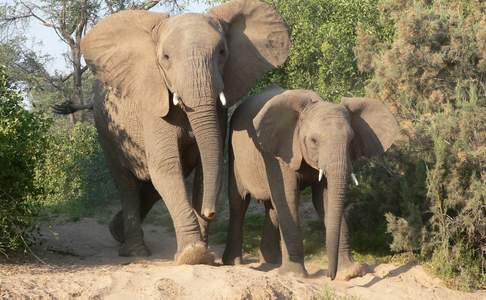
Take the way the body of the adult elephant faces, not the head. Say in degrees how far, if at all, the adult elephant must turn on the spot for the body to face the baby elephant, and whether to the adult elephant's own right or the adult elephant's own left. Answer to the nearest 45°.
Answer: approximately 45° to the adult elephant's own left

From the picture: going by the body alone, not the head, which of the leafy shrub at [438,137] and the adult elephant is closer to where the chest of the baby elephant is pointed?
the leafy shrub

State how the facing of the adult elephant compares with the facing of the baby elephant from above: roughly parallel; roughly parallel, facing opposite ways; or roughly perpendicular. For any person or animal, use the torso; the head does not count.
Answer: roughly parallel

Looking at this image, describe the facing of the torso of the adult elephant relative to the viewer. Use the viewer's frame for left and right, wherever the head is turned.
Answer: facing the viewer and to the right of the viewer

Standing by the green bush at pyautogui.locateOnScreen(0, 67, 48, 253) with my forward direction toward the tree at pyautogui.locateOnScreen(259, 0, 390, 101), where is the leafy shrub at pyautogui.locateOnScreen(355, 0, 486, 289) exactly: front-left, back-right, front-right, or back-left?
front-right

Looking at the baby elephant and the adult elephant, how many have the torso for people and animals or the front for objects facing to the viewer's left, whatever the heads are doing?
0

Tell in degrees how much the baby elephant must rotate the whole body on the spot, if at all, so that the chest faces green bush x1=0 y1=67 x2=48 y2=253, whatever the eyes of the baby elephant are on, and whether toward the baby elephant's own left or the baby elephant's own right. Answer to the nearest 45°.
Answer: approximately 135° to the baby elephant's own right

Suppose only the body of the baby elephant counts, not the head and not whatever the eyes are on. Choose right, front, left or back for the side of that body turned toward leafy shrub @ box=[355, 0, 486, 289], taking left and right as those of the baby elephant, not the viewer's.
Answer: left

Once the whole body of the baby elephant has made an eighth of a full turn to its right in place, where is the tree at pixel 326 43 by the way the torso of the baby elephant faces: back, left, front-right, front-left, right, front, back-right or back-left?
back
